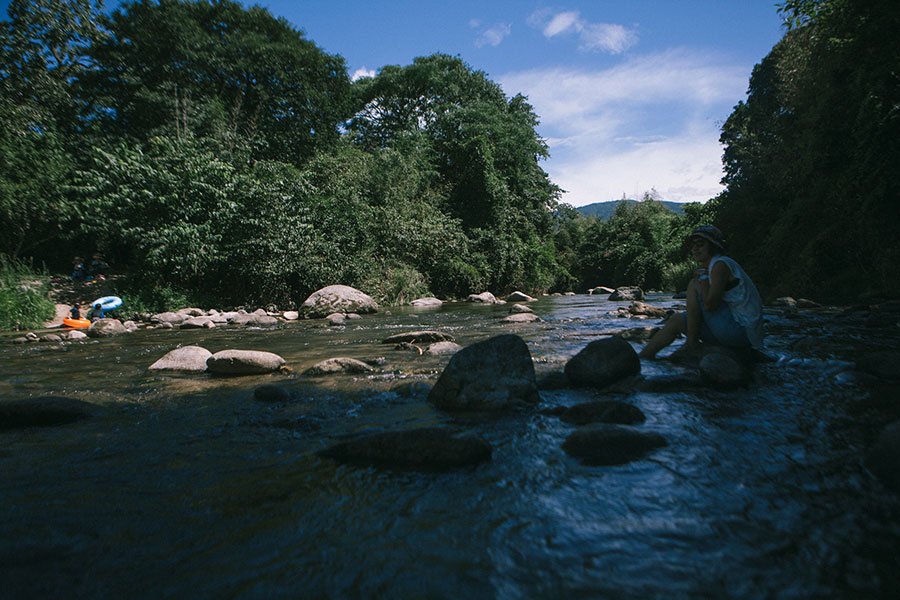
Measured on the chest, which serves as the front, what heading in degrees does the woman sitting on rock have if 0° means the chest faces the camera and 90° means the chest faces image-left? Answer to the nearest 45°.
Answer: approximately 90°

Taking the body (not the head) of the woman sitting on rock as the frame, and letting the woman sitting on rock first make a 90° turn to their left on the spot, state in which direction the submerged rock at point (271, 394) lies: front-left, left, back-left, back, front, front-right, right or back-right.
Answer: front-right

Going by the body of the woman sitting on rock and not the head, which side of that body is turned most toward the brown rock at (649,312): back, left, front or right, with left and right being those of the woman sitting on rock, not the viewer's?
right

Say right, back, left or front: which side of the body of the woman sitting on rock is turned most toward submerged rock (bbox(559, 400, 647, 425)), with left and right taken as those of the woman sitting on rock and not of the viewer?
left

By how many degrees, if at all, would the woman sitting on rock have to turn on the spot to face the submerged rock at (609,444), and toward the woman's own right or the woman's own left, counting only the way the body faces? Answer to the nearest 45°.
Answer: approximately 90° to the woman's own left

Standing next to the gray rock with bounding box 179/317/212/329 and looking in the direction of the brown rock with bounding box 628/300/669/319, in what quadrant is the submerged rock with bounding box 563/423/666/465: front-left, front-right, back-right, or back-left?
front-right

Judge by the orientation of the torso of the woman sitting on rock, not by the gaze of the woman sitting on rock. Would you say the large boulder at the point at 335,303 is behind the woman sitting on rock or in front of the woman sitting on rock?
in front

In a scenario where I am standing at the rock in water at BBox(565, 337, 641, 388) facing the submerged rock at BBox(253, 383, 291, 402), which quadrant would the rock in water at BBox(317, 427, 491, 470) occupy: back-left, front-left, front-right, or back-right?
front-left

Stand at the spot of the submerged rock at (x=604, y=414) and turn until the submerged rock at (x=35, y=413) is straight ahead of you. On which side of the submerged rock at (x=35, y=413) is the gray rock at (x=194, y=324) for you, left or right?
right

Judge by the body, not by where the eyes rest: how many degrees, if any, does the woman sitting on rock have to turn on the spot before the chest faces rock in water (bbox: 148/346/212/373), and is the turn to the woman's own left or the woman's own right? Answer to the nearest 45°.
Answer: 0° — they already face it
